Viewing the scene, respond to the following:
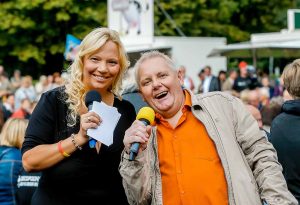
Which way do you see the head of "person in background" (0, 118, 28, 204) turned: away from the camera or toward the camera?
away from the camera

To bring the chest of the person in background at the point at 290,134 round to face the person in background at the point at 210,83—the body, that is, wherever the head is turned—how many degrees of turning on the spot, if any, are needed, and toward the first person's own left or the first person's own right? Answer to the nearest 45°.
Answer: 0° — they already face them

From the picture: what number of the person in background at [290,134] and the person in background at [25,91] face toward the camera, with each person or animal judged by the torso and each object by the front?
1

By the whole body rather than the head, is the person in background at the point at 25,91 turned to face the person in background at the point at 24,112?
yes
